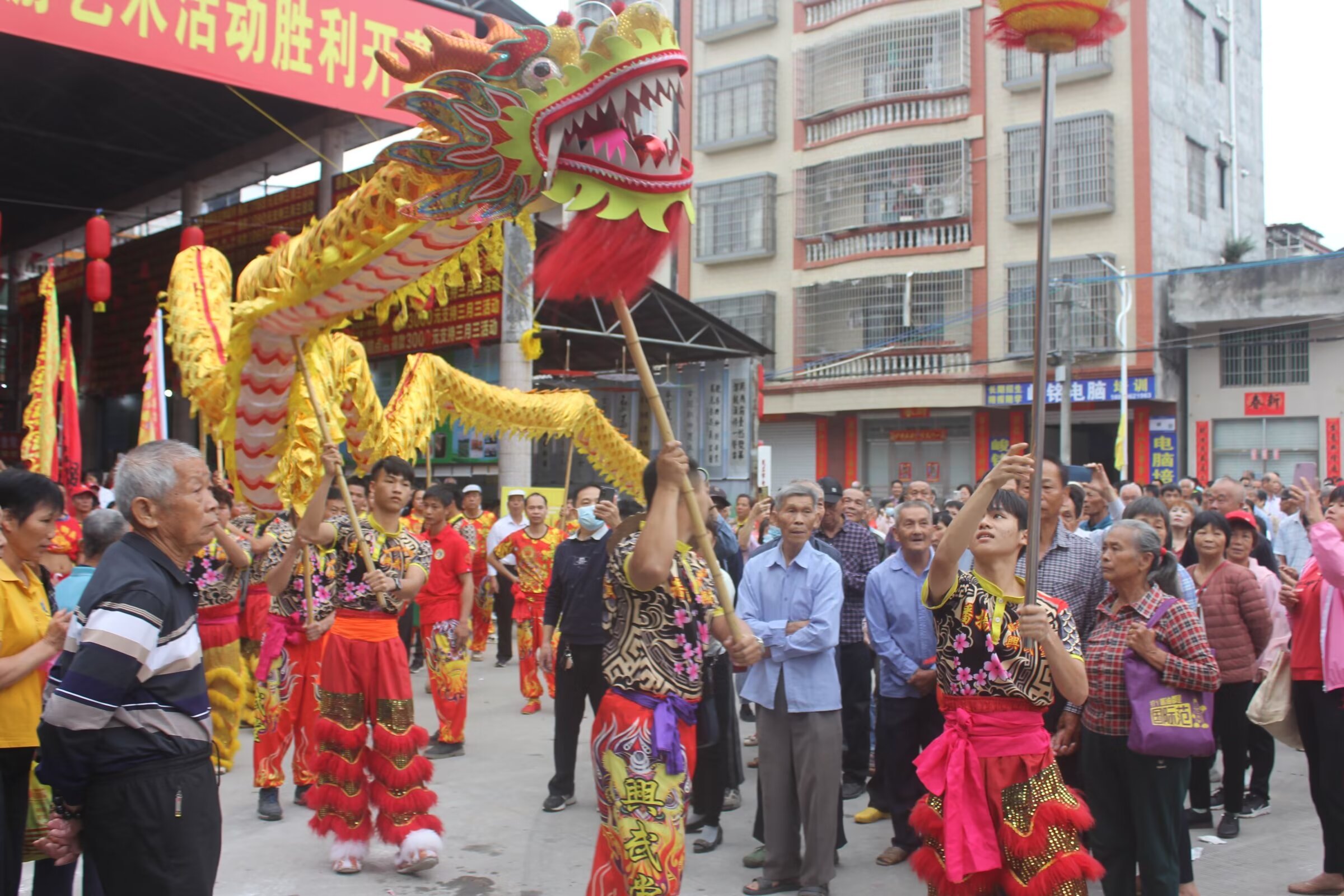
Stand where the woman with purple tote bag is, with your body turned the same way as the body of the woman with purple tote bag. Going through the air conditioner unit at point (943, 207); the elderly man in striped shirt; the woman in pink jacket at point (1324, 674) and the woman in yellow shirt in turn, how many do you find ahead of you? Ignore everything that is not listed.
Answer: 2

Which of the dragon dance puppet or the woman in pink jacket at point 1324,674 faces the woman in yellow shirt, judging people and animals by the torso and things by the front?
the woman in pink jacket

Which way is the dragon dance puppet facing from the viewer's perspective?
to the viewer's right

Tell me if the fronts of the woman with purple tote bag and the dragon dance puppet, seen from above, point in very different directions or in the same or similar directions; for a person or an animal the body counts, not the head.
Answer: very different directions

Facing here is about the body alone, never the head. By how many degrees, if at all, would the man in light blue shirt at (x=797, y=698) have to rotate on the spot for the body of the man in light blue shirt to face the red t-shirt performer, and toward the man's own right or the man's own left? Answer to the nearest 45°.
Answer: approximately 135° to the man's own right

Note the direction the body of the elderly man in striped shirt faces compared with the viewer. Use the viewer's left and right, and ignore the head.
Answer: facing to the right of the viewer

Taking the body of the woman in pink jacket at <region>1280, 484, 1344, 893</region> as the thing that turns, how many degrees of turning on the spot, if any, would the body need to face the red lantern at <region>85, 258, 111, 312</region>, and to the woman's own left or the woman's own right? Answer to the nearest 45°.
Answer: approximately 45° to the woman's own right

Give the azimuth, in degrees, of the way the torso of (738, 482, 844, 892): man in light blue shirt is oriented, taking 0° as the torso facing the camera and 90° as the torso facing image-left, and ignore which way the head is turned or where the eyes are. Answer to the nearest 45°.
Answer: approximately 0°

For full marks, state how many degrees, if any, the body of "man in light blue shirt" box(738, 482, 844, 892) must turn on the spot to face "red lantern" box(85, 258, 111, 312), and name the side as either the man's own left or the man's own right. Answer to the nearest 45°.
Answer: approximately 135° to the man's own right

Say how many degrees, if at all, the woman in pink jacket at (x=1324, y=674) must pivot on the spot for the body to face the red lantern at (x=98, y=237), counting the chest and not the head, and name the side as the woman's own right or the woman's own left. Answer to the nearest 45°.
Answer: approximately 45° to the woman's own right
